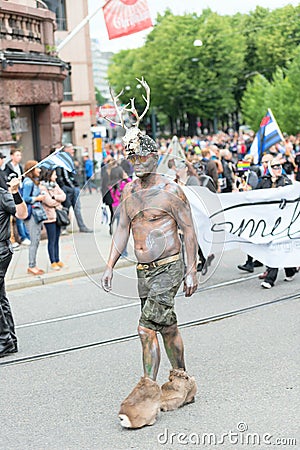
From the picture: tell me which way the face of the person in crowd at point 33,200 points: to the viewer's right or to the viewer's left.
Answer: to the viewer's right

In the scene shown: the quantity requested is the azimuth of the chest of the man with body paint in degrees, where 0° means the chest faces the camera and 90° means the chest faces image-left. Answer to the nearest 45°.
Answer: approximately 45°

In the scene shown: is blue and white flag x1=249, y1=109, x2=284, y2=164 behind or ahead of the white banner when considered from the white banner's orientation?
behind

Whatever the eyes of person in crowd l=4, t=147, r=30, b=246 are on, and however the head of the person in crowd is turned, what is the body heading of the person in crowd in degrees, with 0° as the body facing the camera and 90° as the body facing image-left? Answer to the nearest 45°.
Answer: approximately 315°
